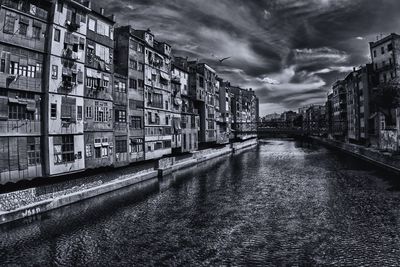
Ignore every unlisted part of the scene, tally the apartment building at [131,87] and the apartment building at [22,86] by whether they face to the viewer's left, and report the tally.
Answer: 0

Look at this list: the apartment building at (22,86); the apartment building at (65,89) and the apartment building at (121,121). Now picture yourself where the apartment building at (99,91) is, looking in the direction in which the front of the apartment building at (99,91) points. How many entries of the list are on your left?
1

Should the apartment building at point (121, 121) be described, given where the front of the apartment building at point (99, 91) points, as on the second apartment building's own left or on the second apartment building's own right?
on the second apartment building's own left

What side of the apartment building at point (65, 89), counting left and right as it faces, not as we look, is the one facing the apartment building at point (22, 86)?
right

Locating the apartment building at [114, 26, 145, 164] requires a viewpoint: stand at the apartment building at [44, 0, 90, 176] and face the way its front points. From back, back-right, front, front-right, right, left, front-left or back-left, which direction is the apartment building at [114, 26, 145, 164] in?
left

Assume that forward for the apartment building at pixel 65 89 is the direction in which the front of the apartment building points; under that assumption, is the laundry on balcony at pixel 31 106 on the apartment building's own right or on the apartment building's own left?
on the apartment building's own right

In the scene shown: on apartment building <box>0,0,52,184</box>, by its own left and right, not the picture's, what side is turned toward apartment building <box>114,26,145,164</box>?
left

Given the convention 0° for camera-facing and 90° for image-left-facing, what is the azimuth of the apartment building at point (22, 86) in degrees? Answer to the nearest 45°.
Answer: approximately 315°

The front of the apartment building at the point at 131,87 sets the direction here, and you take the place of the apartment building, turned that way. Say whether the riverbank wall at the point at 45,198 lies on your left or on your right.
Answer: on your right

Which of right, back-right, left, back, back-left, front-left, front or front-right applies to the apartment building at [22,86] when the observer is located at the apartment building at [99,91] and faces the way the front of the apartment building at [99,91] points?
right
